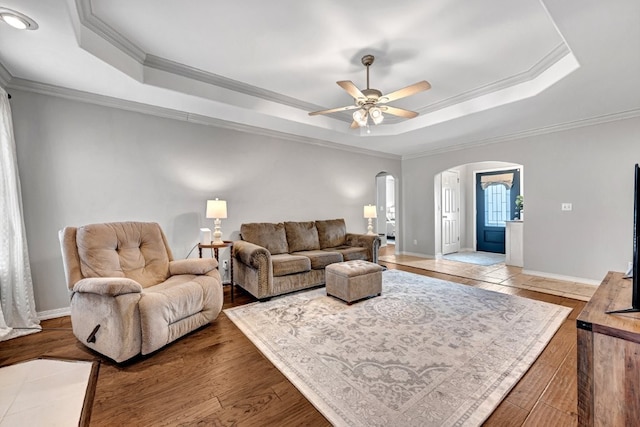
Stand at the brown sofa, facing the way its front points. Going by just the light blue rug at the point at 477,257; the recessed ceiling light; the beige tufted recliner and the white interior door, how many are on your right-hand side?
2

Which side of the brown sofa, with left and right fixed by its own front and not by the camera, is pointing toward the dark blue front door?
left

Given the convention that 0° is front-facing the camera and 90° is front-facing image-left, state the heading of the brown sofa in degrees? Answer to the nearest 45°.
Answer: approximately 315°

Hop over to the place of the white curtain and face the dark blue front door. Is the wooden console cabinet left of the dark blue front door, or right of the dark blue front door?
right

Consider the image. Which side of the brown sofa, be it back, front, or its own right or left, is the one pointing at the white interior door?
left
